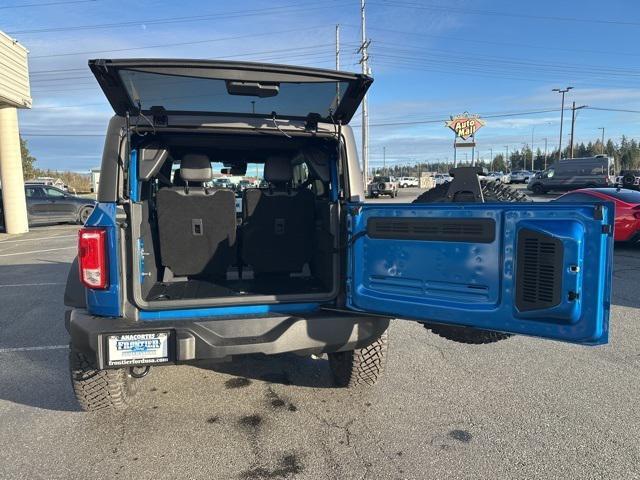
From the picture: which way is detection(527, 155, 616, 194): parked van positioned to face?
to the viewer's left

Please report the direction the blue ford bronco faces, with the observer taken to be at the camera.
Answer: facing away from the viewer

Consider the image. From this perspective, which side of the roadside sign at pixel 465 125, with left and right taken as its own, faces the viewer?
front

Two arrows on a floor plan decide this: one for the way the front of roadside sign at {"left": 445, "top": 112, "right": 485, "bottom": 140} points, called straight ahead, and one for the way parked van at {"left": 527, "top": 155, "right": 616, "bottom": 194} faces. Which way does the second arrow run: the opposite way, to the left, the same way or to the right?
to the right

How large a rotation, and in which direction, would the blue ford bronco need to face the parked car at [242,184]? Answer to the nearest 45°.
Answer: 0° — it already faces it

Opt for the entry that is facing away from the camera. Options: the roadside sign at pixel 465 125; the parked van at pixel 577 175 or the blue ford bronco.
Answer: the blue ford bronco

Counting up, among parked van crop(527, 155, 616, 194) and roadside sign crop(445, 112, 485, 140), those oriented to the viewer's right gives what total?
0

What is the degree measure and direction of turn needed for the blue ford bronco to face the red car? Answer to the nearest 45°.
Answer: approximately 45° to its right

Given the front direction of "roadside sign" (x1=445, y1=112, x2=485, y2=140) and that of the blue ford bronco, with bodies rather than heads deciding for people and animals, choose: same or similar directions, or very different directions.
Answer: very different directions

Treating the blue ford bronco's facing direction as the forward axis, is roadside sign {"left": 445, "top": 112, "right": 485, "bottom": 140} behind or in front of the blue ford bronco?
in front

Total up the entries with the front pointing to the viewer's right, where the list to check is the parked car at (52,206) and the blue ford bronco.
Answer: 1

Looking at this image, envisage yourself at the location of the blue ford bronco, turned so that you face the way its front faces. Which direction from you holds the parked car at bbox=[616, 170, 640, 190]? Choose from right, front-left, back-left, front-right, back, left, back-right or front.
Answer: front-right

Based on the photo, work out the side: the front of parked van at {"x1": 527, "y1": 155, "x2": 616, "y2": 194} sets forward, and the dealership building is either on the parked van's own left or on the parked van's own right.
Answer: on the parked van's own left

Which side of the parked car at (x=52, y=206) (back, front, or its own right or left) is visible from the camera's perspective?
right

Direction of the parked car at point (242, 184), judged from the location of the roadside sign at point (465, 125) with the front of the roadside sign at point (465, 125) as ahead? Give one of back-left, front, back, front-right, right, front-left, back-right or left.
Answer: front

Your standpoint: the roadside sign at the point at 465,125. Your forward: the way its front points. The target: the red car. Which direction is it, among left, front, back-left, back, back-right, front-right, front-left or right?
front
